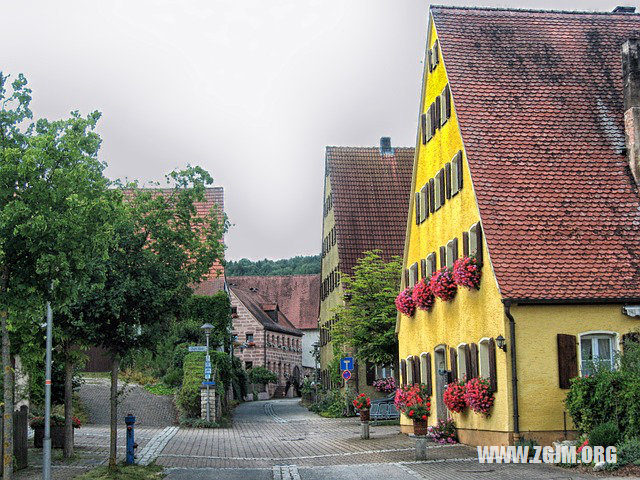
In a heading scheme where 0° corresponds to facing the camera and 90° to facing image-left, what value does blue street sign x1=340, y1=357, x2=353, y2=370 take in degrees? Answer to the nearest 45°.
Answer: approximately 0°

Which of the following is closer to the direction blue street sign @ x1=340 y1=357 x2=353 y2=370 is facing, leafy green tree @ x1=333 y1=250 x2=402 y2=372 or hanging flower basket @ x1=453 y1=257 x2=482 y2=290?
the hanging flower basket

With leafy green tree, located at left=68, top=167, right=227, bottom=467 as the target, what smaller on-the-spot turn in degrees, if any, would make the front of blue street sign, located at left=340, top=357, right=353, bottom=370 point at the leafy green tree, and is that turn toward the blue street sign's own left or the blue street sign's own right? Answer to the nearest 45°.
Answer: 0° — it already faces it
